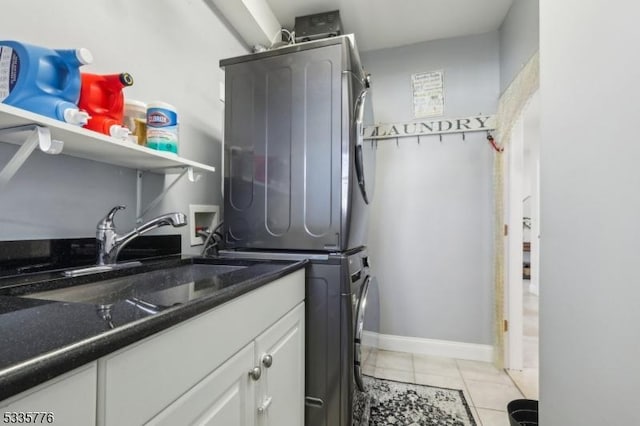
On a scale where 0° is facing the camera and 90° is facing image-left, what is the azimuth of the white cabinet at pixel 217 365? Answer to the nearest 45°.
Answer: approximately 315°

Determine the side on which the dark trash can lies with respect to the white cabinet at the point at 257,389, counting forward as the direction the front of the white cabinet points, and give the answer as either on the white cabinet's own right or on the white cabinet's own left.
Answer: on the white cabinet's own left

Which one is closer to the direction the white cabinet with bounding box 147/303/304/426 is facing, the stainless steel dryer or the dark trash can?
the dark trash can

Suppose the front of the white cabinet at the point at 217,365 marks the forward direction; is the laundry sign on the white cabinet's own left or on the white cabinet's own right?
on the white cabinet's own left

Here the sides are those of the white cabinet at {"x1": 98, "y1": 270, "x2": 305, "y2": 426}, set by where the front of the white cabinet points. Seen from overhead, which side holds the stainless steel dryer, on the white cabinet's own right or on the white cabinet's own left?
on the white cabinet's own left
